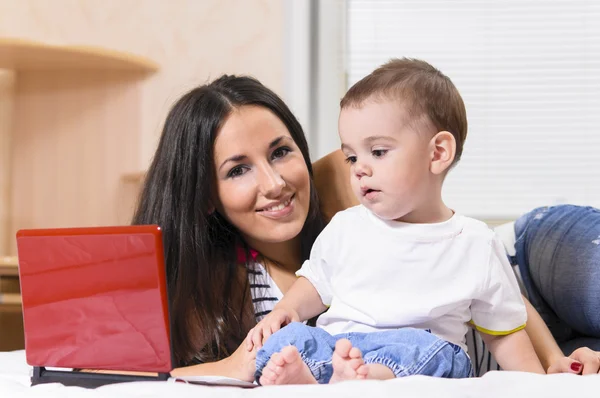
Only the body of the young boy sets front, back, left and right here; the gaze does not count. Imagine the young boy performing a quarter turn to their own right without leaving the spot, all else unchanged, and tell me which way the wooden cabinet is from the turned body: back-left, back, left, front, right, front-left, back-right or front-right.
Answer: front

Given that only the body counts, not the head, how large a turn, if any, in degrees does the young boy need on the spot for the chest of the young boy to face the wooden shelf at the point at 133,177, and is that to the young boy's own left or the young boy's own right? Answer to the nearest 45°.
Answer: approximately 90° to the young boy's own right

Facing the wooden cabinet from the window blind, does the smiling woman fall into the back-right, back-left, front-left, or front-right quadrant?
front-left

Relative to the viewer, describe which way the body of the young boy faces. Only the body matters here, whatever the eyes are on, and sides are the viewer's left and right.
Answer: facing the viewer and to the left of the viewer

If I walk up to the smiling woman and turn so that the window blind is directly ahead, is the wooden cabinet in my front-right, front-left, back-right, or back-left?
front-left

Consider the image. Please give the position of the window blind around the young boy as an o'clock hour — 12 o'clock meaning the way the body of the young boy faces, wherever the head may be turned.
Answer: The window blind is roughly at 5 o'clock from the young boy.

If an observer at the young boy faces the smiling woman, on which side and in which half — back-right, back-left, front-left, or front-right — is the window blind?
front-right
